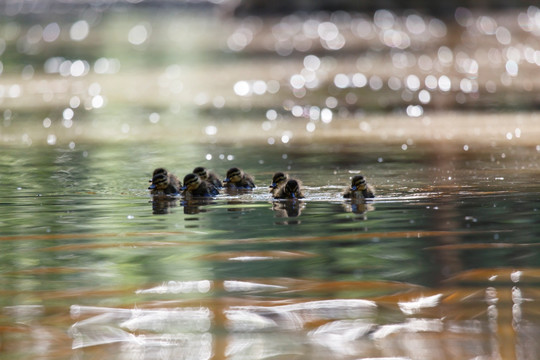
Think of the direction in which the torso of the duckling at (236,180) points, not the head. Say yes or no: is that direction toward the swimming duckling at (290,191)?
no

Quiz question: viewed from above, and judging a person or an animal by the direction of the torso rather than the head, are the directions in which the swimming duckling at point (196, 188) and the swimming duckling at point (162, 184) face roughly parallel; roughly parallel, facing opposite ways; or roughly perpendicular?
roughly parallel
